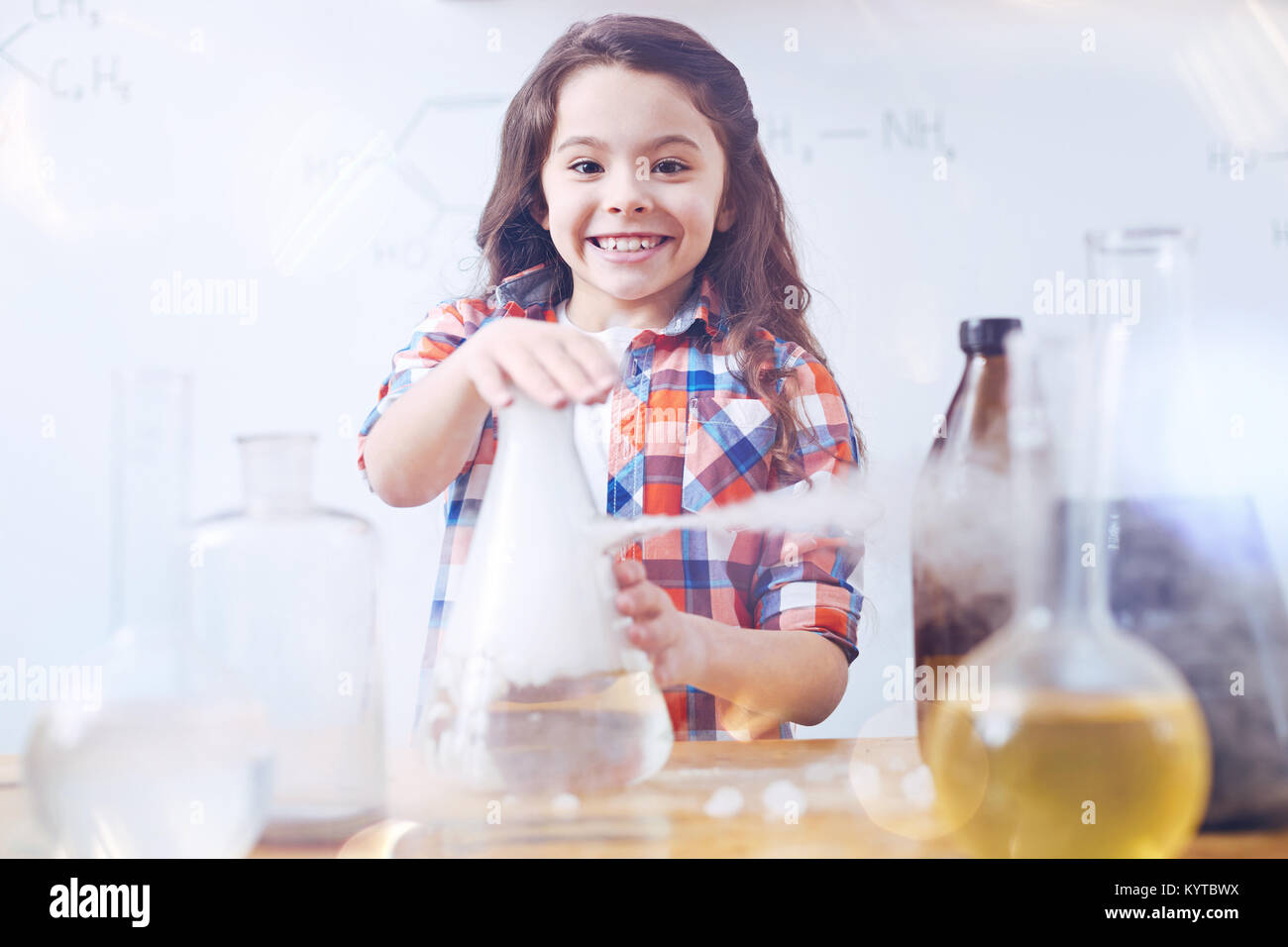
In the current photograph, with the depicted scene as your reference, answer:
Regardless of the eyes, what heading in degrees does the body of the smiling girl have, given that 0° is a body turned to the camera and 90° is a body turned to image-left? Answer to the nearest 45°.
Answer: approximately 0°
